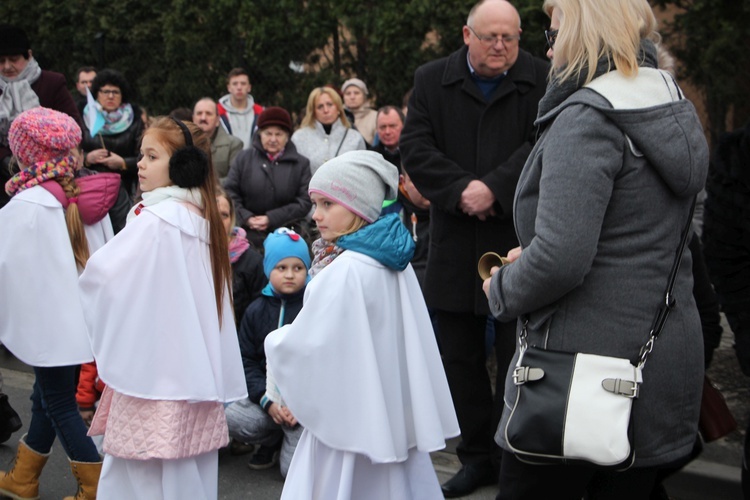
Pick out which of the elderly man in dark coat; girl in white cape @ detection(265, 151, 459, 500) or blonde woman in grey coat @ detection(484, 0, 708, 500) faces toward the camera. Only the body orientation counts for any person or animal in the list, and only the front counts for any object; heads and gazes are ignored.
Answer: the elderly man in dark coat

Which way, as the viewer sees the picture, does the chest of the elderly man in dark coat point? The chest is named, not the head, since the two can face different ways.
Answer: toward the camera

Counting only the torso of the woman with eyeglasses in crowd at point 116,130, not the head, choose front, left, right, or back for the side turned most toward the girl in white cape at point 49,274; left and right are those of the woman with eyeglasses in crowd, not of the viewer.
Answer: front

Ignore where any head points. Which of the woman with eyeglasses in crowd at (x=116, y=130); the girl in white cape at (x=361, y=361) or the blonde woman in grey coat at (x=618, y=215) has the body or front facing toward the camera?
the woman with eyeglasses in crowd

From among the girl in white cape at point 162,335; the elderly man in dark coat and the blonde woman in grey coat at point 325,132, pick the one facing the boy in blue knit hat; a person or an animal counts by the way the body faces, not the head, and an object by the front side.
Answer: the blonde woman in grey coat

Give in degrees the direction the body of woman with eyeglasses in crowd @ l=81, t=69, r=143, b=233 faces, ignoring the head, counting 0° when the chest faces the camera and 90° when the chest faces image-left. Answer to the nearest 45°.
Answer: approximately 0°

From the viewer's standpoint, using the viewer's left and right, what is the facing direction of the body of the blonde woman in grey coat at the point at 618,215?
facing to the left of the viewer

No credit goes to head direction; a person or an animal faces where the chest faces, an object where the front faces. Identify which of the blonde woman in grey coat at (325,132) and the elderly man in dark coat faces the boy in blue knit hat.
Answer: the blonde woman in grey coat
